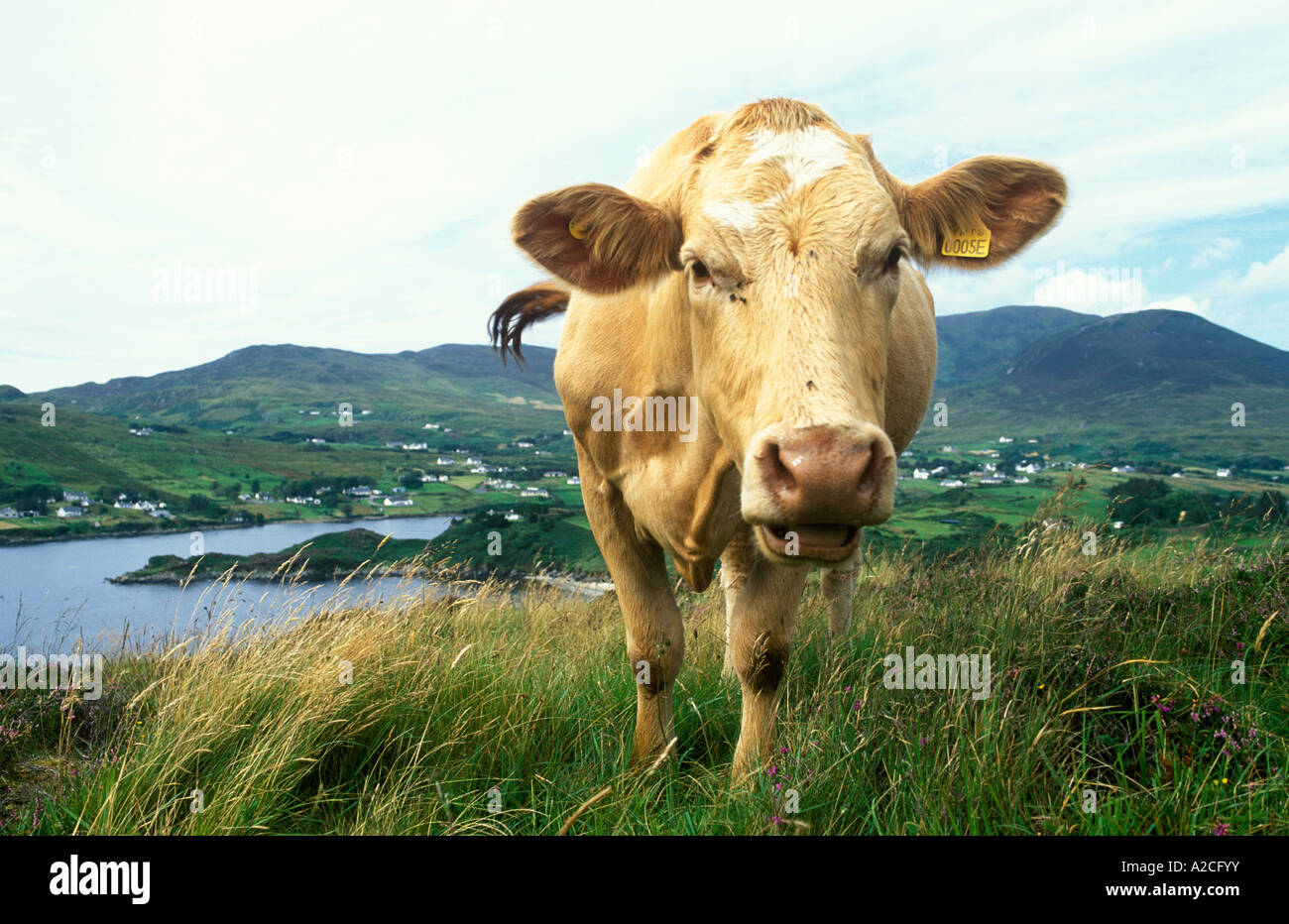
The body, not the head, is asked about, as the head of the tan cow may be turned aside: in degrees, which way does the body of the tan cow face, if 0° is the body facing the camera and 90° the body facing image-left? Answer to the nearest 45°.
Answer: approximately 0°
